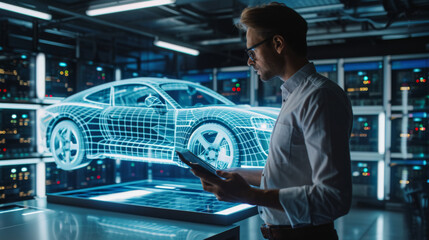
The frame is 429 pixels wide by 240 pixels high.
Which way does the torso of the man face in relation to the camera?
to the viewer's left

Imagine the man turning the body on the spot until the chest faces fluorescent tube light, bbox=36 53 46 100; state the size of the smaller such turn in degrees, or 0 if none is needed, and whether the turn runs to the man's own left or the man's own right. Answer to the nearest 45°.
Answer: approximately 45° to the man's own right

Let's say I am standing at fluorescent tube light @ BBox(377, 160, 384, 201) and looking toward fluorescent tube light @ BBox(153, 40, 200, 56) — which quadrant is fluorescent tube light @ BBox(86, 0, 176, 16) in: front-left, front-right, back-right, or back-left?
front-left

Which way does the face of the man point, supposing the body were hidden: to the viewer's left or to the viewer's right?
to the viewer's left

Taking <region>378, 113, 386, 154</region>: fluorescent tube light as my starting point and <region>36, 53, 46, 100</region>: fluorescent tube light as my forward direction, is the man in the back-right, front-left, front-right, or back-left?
front-left

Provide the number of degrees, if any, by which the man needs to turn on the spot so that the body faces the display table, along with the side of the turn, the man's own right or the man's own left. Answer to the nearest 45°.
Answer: approximately 45° to the man's own right

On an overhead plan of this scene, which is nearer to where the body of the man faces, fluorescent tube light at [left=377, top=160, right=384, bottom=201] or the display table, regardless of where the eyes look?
the display table
